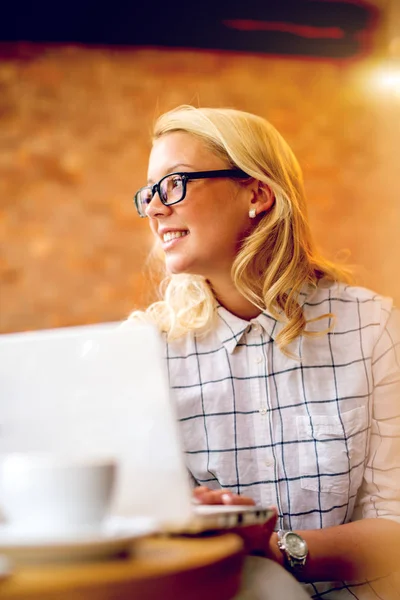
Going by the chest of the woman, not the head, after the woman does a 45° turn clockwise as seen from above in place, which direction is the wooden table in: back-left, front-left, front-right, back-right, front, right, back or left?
left

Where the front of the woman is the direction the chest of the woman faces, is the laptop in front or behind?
in front

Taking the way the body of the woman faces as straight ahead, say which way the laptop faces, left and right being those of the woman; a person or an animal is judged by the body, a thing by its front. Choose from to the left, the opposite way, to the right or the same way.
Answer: the opposite way

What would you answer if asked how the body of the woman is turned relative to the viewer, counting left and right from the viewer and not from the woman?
facing the viewer and to the left of the viewer

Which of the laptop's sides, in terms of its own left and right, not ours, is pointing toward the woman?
front

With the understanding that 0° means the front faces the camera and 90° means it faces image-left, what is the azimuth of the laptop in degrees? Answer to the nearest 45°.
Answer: approximately 225°

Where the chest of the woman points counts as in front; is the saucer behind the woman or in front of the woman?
in front
